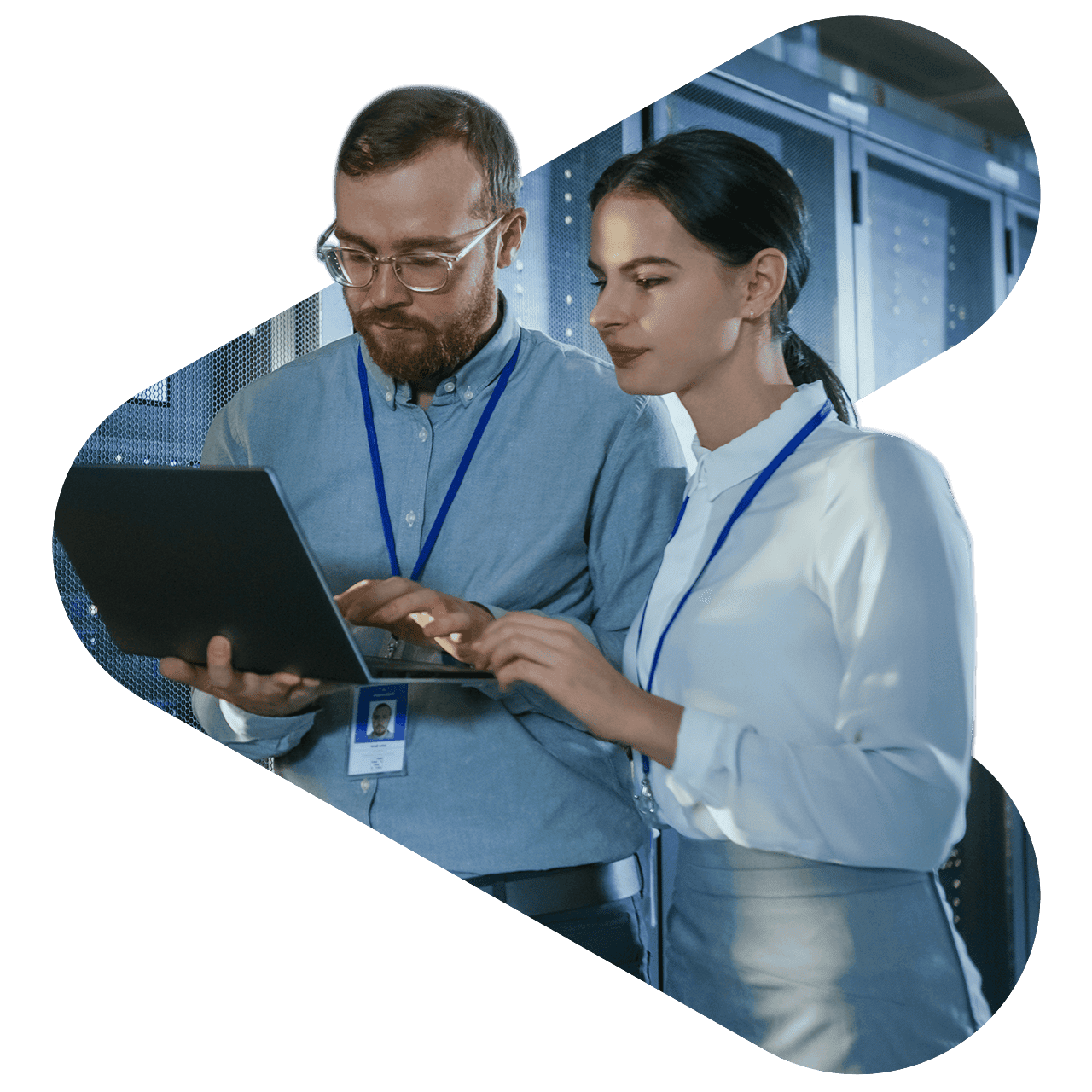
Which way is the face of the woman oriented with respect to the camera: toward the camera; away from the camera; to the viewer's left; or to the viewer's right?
to the viewer's left

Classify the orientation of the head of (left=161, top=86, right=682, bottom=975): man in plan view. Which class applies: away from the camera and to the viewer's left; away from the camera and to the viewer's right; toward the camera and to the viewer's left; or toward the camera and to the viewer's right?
toward the camera and to the viewer's left

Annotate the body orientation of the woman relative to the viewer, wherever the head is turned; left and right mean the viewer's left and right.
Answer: facing the viewer and to the left of the viewer
